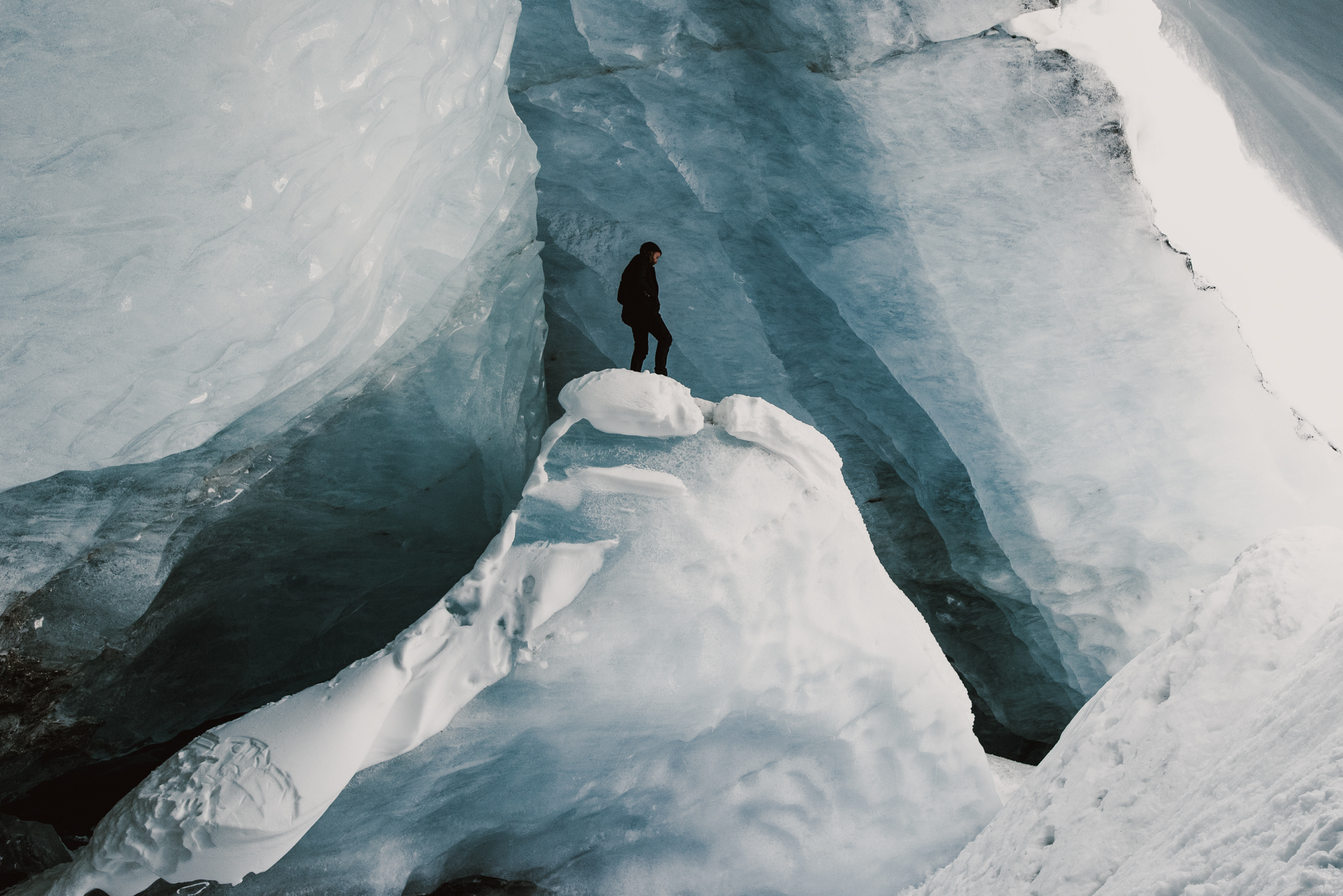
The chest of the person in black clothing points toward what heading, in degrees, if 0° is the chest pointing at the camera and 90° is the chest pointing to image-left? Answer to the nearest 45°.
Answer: approximately 270°

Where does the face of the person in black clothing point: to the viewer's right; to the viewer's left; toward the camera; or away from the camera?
to the viewer's right
